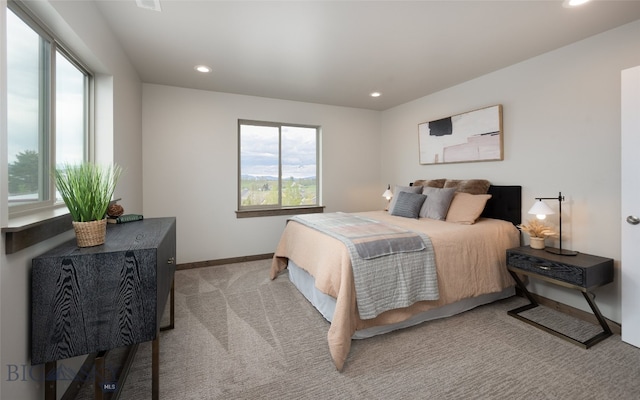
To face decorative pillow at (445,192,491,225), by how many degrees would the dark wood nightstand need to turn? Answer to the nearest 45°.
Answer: approximately 90° to its right

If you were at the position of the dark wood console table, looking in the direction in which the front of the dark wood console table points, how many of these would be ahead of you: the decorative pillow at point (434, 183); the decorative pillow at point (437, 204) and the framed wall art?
3

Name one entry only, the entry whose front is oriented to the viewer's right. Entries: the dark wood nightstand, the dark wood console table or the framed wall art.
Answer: the dark wood console table

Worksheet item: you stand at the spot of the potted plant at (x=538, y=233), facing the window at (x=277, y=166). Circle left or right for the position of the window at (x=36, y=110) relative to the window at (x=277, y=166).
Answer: left

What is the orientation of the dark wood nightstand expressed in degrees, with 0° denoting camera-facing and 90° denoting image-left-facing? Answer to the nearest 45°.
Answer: approximately 45°

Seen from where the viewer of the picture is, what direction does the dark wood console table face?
facing to the right of the viewer

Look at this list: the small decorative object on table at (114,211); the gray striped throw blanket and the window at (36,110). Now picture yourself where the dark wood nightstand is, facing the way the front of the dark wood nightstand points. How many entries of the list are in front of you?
3

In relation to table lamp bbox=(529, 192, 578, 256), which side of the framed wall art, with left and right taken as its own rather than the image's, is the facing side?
left

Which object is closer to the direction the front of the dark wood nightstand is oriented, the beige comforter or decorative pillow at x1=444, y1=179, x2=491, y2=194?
the beige comforter

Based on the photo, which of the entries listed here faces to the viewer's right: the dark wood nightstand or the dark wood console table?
the dark wood console table
